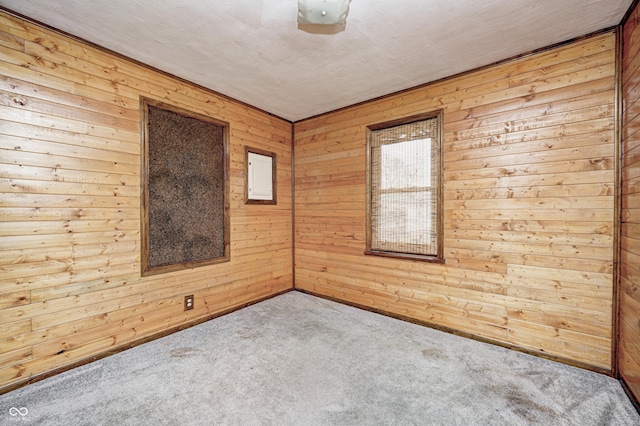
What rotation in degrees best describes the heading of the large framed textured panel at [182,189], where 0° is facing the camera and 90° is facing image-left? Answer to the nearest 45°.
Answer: approximately 315°

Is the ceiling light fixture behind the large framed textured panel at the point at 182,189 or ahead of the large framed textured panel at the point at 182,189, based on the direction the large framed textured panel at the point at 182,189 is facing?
ahead

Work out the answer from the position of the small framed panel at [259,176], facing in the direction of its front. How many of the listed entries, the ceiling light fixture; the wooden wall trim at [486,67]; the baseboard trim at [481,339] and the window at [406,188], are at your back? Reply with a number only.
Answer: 0

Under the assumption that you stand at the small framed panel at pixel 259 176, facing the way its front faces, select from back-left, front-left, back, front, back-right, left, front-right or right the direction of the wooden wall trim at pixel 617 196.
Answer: front

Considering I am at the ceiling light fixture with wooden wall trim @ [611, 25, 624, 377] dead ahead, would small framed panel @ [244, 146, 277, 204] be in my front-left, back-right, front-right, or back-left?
back-left

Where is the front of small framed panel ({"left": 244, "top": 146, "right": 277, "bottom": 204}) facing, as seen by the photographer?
facing the viewer and to the right of the viewer

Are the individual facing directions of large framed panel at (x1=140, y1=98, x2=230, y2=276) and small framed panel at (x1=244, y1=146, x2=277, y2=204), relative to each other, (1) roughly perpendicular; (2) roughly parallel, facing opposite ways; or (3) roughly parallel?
roughly parallel

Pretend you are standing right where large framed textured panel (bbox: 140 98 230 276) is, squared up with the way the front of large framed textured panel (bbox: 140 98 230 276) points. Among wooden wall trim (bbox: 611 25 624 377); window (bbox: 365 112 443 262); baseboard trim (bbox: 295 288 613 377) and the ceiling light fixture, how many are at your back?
0

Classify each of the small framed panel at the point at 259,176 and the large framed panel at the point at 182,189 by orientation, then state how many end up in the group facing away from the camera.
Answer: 0

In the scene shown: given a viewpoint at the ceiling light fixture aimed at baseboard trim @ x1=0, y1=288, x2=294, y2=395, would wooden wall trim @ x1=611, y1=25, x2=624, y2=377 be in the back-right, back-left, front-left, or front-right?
back-right

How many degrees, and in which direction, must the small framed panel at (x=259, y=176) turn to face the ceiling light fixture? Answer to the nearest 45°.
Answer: approximately 45° to its right

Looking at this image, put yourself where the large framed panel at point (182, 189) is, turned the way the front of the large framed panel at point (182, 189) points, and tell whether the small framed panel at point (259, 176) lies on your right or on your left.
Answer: on your left

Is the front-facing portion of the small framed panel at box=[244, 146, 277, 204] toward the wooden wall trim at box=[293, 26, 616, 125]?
yes

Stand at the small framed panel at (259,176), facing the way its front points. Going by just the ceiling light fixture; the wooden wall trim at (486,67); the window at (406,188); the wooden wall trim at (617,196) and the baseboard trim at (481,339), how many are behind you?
0

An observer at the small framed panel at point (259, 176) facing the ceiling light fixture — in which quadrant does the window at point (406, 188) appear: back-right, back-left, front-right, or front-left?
front-left

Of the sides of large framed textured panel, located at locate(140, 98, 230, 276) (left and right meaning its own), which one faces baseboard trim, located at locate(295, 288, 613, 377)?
front
